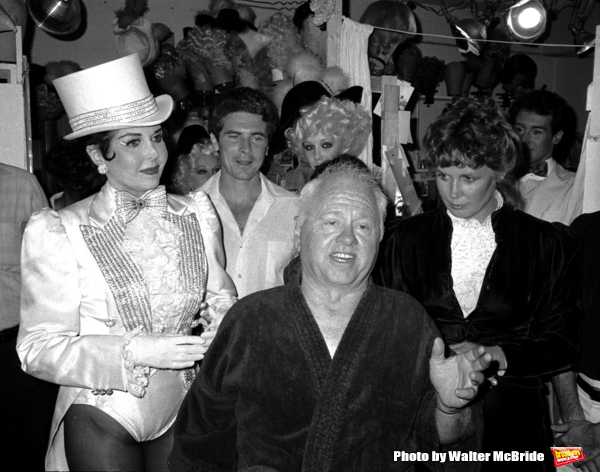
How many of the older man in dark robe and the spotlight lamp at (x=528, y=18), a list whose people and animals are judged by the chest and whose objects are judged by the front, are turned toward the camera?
2

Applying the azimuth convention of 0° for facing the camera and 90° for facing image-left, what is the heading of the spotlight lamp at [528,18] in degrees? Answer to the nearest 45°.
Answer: approximately 0°

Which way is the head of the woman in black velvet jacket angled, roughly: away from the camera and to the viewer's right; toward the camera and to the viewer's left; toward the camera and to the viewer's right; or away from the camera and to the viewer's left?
toward the camera and to the viewer's left

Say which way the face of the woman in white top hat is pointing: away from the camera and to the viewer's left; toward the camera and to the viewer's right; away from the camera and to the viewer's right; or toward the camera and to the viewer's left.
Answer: toward the camera and to the viewer's right

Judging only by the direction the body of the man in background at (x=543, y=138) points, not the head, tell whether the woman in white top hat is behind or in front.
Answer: in front

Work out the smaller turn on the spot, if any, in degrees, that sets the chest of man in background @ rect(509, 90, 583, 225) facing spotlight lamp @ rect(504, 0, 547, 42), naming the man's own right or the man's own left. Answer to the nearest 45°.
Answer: approximately 135° to the man's own right

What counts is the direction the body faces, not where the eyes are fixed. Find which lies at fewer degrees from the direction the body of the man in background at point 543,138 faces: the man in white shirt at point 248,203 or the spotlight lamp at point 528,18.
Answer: the man in white shirt

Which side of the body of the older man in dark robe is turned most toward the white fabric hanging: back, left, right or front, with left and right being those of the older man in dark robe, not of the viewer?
back

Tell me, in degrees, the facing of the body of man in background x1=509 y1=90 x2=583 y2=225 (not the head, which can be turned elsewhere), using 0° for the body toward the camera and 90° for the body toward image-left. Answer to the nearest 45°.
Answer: approximately 45°

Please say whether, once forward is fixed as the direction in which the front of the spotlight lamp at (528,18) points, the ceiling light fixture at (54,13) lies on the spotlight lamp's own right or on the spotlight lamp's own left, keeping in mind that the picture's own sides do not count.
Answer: on the spotlight lamp's own right

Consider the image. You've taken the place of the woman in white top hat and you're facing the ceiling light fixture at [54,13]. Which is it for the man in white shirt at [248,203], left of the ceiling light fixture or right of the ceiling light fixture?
right

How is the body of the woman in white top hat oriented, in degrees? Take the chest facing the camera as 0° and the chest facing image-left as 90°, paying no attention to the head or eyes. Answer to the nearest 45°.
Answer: approximately 315°

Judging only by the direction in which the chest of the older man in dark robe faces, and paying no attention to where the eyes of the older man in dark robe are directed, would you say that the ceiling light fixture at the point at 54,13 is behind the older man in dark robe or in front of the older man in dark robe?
behind

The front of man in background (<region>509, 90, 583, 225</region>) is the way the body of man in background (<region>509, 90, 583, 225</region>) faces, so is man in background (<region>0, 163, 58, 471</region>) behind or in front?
in front

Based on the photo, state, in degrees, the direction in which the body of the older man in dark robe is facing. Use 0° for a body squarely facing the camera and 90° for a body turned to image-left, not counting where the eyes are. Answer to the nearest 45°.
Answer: approximately 0°
